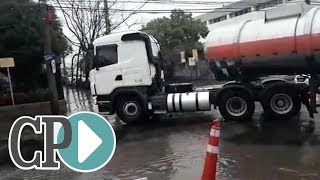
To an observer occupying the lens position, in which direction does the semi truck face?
facing to the left of the viewer

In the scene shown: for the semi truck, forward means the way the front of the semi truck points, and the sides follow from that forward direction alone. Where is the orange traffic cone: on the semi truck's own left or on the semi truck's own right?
on the semi truck's own left

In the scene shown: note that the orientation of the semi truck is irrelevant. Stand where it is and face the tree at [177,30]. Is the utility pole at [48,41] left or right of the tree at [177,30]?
left

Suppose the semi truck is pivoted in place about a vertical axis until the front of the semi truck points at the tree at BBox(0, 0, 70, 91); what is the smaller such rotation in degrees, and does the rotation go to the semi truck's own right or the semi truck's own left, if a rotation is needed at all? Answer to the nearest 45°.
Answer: approximately 45° to the semi truck's own right

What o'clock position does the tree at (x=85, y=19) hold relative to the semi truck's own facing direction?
The tree is roughly at 2 o'clock from the semi truck.

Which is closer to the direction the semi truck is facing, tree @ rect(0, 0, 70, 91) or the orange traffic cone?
the tree

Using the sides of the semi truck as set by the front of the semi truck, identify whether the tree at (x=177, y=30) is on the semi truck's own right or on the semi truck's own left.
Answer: on the semi truck's own right
